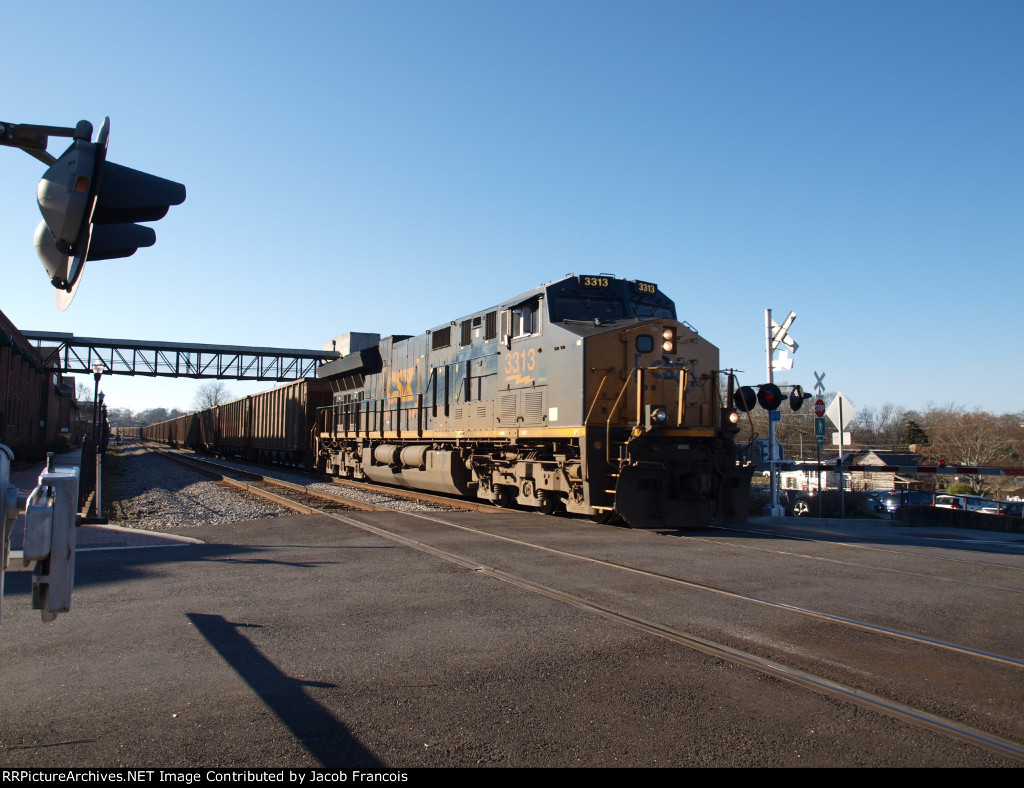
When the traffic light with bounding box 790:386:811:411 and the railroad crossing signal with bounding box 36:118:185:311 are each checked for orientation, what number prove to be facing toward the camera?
0

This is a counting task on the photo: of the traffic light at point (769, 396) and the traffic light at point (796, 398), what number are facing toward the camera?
1

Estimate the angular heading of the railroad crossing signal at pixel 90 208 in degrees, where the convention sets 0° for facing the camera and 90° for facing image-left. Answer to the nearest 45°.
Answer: approximately 270°

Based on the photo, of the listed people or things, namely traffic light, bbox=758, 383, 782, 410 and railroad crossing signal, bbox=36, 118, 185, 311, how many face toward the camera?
1

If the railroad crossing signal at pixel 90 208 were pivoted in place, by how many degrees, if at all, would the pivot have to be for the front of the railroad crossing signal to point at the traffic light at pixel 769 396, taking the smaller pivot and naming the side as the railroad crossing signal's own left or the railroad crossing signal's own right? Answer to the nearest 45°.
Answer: approximately 45° to the railroad crossing signal's own left

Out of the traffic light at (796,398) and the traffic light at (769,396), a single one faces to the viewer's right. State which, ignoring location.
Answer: the traffic light at (796,398)

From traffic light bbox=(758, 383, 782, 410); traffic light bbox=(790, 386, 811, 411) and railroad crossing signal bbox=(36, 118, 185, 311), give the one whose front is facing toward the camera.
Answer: traffic light bbox=(758, 383, 782, 410)

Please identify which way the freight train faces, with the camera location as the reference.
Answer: facing the viewer and to the right of the viewer

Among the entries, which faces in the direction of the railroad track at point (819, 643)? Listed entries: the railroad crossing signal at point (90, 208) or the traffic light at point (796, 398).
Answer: the railroad crossing signal

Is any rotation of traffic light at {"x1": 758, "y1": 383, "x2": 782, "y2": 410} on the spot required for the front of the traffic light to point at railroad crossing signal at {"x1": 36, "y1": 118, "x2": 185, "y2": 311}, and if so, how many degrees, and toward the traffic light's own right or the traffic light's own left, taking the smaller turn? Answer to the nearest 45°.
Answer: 0° — it already faces it

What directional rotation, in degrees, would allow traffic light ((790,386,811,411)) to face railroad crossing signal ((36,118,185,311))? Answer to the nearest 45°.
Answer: approximately 90° to its right

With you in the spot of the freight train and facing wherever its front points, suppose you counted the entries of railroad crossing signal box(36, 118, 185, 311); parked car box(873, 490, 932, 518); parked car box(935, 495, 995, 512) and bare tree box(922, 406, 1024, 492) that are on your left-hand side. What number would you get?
3

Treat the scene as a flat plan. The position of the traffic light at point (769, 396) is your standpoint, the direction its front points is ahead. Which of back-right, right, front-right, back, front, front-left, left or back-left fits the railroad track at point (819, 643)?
front

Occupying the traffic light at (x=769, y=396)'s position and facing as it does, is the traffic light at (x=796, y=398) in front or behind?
behind
